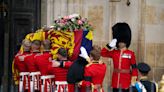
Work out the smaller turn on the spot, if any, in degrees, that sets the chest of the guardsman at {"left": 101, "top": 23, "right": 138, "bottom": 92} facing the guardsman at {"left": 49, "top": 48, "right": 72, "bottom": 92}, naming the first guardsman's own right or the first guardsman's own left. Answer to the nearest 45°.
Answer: approximately 45° to the first guardsman's own right
